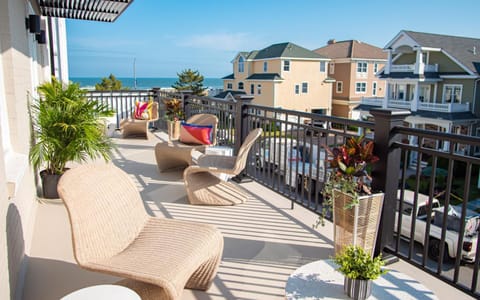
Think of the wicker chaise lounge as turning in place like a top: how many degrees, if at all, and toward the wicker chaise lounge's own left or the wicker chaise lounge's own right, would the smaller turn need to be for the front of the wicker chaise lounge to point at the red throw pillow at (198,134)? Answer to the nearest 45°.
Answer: approximately 135° to the wicker chaise lounge's own left

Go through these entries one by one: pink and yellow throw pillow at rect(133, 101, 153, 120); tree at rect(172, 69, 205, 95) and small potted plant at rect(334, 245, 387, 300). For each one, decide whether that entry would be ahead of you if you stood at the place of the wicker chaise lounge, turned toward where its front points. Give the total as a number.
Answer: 1

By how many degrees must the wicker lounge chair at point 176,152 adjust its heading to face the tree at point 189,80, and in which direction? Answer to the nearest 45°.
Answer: approximately 135° to its right

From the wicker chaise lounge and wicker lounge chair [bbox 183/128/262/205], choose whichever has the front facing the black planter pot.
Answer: the wicker lounge chair

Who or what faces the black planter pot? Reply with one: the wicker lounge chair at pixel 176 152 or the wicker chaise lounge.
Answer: the wicker lounge chair

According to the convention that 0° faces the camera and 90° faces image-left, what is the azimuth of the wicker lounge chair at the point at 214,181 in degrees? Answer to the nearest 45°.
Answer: approximately 90°

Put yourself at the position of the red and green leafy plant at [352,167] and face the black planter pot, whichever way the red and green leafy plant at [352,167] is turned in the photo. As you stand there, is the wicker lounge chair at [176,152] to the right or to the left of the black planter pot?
right

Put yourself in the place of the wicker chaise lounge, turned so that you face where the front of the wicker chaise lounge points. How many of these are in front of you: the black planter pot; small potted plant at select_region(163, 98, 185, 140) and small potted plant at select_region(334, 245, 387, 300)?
1

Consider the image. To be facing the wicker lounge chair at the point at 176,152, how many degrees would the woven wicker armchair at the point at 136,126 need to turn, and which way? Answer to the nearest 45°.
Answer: approximately 90° to its left

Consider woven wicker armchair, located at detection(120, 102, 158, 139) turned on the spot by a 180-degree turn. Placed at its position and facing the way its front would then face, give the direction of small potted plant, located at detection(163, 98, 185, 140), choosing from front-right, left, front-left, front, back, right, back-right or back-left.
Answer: front-right

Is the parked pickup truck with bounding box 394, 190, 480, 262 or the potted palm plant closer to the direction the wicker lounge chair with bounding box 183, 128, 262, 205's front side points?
the potted palm plant

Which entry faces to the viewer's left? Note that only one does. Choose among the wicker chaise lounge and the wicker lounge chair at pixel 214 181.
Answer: the wicker lounge chair

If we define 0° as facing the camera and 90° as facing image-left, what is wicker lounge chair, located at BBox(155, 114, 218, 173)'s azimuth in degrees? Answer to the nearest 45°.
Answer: approximately 45°

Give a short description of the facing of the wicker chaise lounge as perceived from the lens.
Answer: facing the viewer and to the right of the viewer

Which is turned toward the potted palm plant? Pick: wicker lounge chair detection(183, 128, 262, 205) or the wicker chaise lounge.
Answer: the wicker lounge chair

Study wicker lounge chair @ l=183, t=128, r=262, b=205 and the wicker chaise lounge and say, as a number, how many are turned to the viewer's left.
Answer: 1
